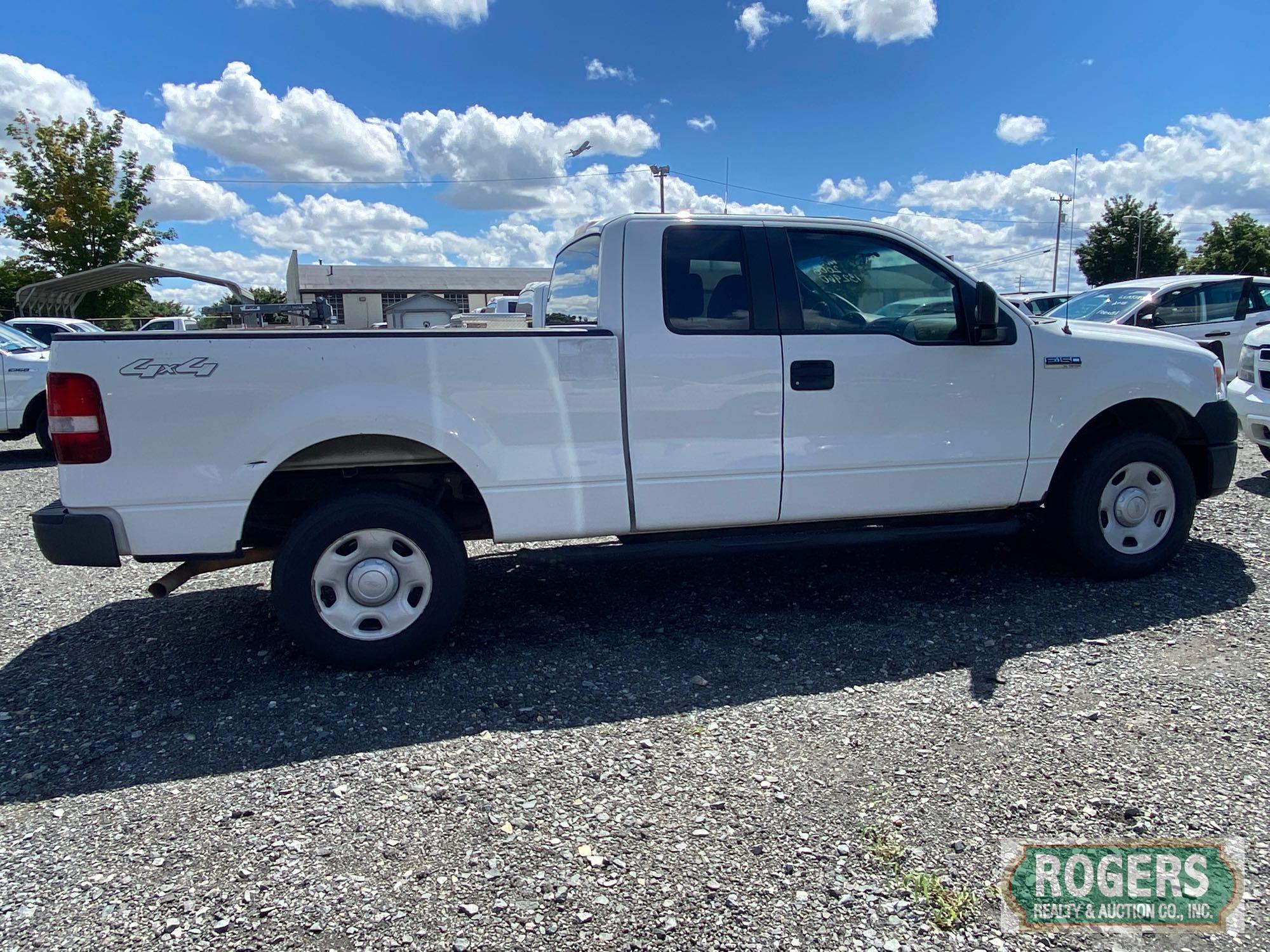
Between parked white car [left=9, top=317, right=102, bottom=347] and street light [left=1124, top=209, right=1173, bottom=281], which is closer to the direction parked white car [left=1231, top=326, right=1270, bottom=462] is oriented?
the parked white car

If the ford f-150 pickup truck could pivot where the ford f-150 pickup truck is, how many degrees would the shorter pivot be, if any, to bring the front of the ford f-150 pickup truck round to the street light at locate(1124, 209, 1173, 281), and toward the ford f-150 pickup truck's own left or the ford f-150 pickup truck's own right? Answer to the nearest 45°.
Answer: approximately 45° to the ford f-150 pickup truck's own left

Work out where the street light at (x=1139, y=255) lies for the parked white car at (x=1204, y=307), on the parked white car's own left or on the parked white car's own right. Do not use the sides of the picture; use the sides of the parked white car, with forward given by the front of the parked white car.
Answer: on the parked white car's own right

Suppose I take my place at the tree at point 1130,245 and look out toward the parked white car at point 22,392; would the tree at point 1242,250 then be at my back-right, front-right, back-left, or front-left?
back-left

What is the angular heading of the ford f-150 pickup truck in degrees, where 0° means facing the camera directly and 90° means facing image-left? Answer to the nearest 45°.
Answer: approximately 270°

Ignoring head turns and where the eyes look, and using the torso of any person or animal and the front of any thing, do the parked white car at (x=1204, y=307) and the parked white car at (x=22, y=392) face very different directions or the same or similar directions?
very different directions

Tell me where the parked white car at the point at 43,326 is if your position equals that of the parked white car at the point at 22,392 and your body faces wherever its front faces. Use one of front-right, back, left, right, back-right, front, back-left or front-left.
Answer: back-left
